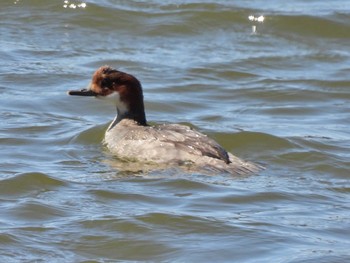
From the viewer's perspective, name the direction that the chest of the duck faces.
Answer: to the viewer's left
